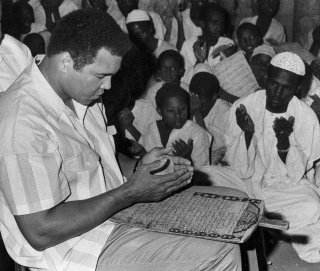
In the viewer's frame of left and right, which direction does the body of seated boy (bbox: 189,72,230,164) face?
facing the viewer and to the left of the viewer

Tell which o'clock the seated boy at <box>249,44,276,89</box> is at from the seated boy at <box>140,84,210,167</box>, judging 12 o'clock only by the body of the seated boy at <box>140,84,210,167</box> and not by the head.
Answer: the seated boy at <box>249,44,276,89</box> is roughly at 7 o'clock from the seated boy at <box>140,84,210,167</box>.

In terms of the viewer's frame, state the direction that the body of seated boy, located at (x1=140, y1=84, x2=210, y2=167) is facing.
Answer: toward the camera

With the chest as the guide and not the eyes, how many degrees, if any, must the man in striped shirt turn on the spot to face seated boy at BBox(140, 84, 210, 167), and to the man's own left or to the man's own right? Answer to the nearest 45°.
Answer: approximately 90° to the man's own left

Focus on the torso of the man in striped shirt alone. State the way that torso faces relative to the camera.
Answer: to the viewer's right

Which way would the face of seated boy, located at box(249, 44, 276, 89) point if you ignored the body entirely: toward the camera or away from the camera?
toward the camera

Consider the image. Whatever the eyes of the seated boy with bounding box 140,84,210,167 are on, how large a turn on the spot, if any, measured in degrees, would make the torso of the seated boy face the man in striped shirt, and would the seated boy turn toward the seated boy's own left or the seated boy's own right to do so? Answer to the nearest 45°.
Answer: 0° — they already face them

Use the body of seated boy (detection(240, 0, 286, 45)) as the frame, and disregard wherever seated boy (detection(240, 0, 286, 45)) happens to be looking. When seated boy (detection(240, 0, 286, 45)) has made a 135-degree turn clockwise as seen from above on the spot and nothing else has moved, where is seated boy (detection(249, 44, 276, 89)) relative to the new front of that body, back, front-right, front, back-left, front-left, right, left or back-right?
back

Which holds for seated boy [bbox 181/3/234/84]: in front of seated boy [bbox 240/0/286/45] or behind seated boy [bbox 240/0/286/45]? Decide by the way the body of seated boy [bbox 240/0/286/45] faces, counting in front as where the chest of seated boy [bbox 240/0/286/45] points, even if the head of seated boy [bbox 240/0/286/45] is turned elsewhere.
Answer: in front
